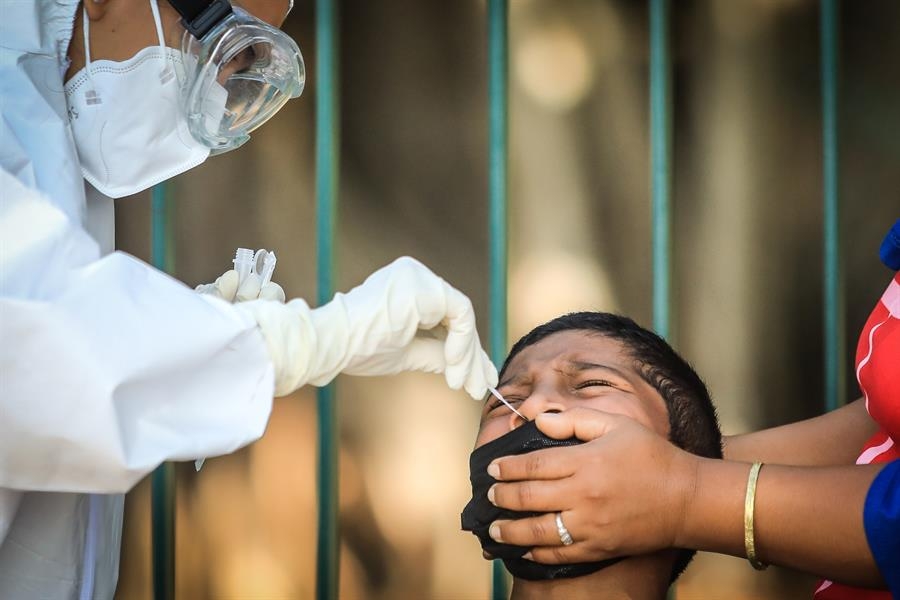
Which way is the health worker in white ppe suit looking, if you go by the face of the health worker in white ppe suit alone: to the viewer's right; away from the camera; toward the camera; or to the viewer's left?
to the viewer's right

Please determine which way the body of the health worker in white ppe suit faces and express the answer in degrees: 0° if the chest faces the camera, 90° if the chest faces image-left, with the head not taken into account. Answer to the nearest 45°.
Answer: approximately 270°
